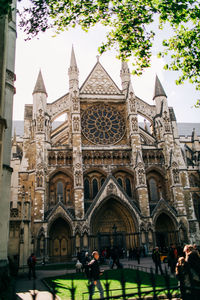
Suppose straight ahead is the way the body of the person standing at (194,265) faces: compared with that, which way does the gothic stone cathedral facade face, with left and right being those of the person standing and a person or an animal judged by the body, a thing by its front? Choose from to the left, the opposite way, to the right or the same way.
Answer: to the left

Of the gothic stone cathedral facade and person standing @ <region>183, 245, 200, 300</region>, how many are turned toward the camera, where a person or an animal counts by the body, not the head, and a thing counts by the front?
1

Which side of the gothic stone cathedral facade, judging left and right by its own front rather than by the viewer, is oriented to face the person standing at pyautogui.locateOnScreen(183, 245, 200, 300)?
front

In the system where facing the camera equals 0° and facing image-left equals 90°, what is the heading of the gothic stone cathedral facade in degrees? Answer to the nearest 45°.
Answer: approximately 0°

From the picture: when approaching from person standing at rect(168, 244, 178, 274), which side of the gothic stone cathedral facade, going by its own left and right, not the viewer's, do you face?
front

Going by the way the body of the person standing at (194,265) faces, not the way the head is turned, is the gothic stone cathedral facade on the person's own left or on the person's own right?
on the person's own right

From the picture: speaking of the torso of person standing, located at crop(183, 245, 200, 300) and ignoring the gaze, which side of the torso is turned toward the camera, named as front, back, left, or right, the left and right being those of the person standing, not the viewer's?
left

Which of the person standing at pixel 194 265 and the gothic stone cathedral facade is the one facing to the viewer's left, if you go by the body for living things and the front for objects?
the person standing
